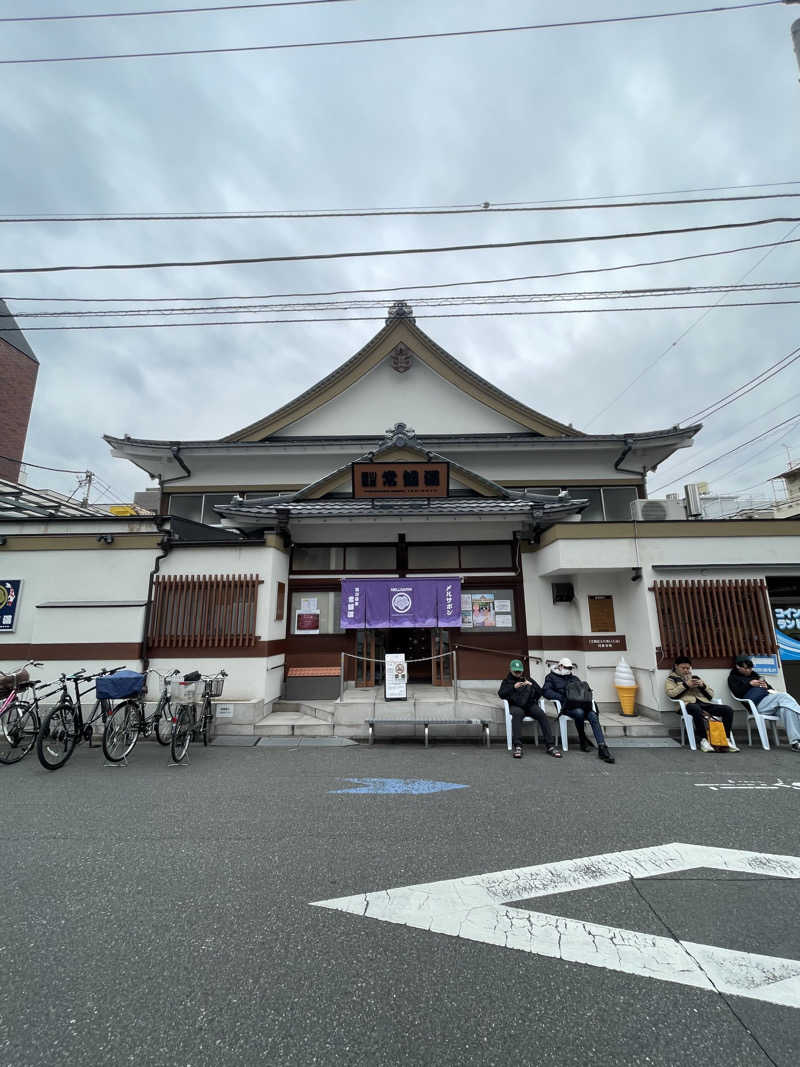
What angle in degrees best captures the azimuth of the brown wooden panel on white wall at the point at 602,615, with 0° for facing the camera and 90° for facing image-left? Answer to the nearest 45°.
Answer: approximately 0°

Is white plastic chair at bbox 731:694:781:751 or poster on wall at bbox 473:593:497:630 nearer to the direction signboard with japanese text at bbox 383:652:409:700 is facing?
the white plastic chair

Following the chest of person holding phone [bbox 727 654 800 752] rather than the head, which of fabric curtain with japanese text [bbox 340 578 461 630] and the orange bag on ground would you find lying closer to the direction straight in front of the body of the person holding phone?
the orange bag on ground

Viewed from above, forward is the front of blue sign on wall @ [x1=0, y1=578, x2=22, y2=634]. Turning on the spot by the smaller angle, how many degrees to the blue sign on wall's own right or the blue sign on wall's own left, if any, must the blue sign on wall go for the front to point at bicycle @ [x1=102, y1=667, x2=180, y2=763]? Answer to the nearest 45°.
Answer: approximately 45° to the blue sign on wall's own left

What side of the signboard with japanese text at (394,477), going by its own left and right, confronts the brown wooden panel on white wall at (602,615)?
left

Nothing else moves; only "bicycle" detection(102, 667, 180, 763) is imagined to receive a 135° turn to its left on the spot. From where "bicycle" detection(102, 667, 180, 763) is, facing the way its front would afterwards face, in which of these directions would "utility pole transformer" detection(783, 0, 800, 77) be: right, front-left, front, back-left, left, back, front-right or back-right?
back-left

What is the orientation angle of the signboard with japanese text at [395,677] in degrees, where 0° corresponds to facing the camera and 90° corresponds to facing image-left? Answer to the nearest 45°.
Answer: approximately 0°
